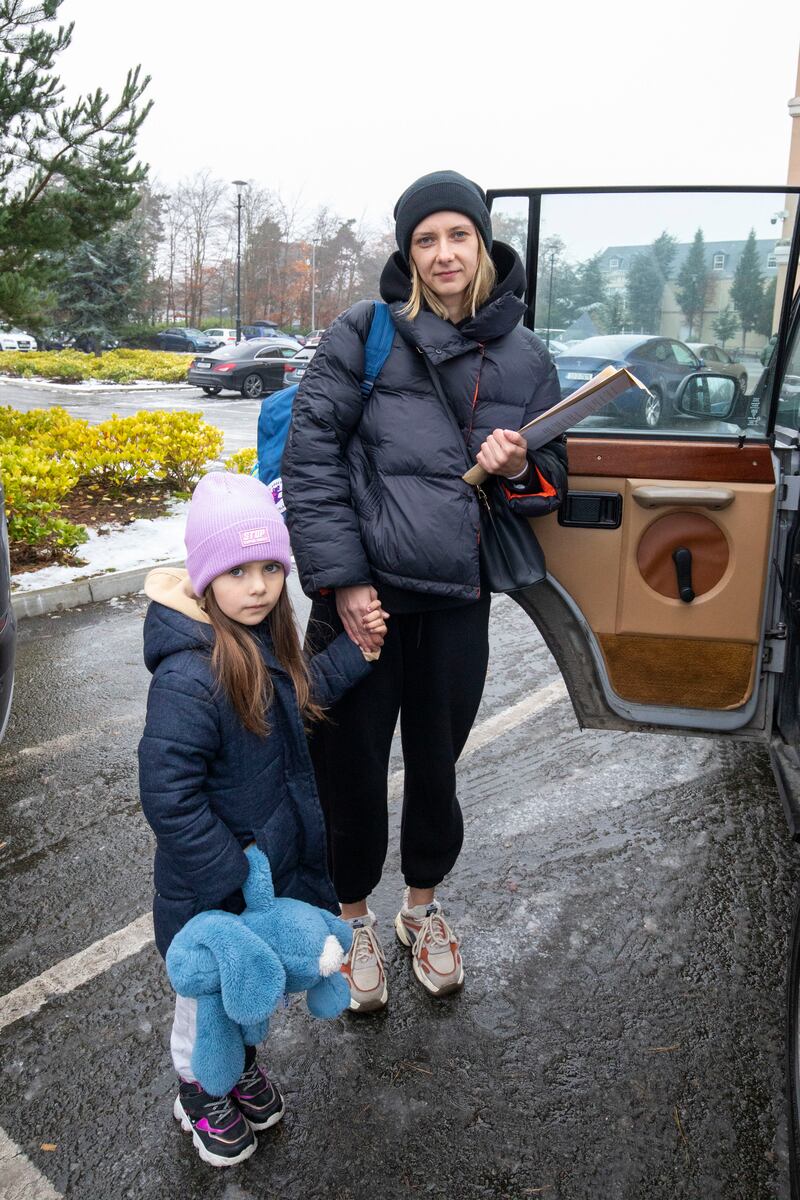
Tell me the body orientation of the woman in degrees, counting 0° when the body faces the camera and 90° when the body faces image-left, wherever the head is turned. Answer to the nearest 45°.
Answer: approximately 0°

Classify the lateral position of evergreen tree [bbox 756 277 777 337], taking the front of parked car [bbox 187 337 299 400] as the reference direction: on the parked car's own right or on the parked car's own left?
on the parked car's own right

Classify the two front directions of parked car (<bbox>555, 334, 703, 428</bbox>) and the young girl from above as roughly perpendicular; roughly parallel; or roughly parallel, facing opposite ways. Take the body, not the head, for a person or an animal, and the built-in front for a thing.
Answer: roughly perpendicular
